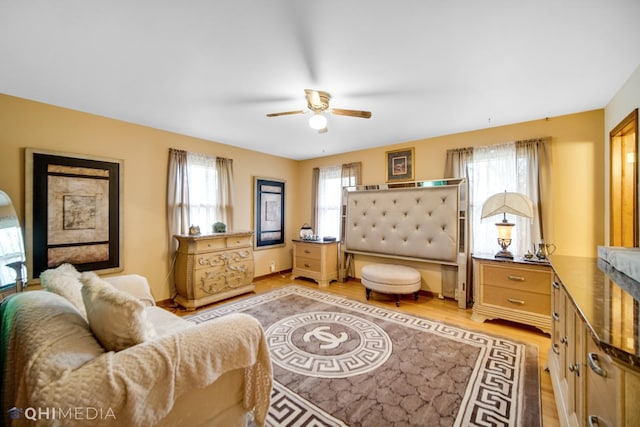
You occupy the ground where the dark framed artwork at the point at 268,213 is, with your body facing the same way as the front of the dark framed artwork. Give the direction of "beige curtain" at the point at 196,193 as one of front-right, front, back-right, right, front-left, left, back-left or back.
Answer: right

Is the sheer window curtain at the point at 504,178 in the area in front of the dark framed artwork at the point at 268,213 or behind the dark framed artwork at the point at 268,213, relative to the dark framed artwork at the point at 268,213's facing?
in front

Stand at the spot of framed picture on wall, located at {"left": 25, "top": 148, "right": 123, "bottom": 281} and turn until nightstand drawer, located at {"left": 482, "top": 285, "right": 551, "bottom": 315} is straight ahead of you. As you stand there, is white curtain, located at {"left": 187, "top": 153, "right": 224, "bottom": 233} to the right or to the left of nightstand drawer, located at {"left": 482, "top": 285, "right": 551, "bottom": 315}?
left

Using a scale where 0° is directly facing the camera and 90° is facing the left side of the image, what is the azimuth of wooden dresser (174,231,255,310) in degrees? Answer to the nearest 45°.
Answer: approximately 315°

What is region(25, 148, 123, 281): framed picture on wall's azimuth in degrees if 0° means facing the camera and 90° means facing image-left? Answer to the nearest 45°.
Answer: approximately 315°

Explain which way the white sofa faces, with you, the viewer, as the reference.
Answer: facing away from the viewer and to the right of the viewer

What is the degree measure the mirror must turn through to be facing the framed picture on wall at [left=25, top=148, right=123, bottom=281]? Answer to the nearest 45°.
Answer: approximately 135° to its left

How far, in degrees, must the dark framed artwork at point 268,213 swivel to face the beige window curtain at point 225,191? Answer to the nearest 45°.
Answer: approximately 90° to its right

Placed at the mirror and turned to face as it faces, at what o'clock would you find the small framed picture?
The small framed picture is roughly at 10 o'clock from the mirror.
